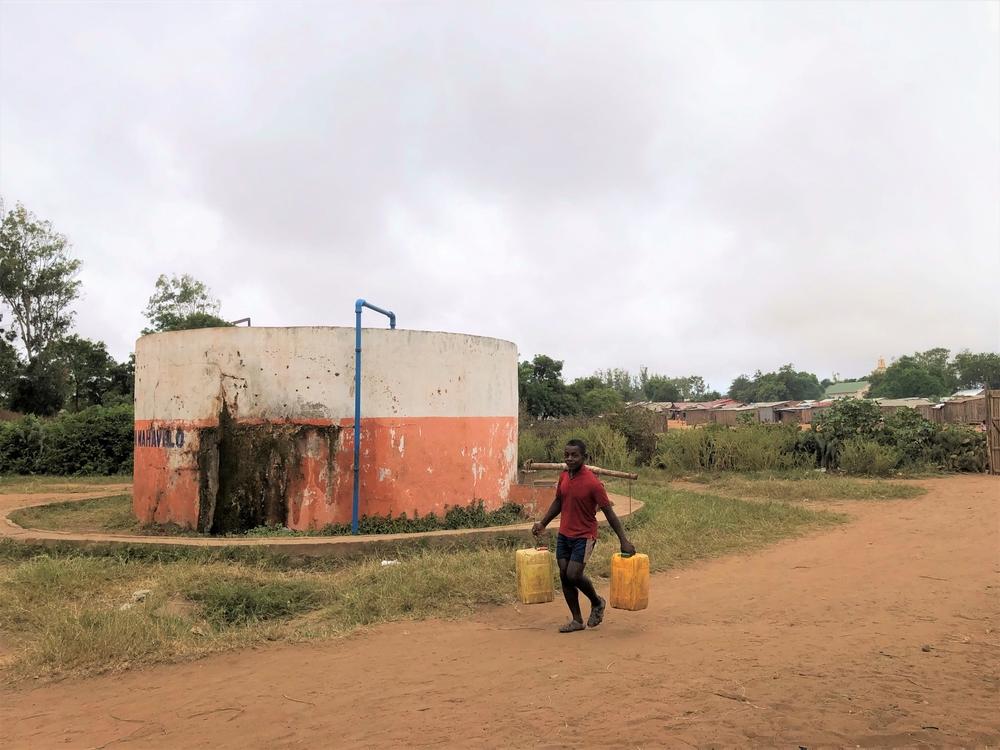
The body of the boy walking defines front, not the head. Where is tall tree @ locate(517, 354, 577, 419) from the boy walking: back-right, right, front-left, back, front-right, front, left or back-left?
back-right

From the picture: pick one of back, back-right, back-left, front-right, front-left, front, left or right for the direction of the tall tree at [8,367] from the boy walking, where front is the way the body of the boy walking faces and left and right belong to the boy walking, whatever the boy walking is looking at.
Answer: right

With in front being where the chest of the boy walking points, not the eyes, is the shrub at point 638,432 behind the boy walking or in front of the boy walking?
behind

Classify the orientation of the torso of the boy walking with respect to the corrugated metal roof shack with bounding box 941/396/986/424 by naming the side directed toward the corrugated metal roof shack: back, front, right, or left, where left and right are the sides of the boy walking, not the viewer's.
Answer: back

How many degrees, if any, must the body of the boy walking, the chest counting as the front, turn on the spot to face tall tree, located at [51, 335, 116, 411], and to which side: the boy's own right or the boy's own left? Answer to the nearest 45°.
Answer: approximately 90° to the boy's own right

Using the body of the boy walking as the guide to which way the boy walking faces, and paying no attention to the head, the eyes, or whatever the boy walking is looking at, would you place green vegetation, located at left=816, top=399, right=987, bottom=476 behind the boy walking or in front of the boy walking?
behind

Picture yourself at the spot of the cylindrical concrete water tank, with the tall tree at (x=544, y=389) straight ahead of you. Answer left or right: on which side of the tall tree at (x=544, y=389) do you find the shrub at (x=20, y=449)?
left

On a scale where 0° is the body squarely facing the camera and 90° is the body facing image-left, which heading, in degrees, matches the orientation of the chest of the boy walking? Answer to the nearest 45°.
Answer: approximately 45°

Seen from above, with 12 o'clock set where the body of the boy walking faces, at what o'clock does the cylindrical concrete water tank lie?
The cylindrical concrete water tank is roughly at 3 o'clock from the boy walking.

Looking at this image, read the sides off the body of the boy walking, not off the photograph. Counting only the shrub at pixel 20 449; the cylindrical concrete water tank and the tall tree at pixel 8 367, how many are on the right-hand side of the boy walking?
3

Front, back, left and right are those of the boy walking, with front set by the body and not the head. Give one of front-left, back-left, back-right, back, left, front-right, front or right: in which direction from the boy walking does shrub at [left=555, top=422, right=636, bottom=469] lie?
back-right

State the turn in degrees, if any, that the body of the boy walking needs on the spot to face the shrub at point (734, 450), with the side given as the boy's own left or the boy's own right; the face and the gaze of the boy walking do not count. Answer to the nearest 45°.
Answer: approximately 135° to the boy's own right

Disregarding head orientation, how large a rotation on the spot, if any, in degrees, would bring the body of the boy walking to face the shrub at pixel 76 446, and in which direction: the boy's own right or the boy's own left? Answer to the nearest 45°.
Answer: approximately 90° to the boy's own right
